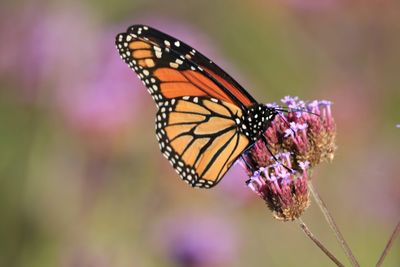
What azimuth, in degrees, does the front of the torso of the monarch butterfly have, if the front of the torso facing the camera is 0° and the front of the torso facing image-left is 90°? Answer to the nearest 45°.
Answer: approximately 270°

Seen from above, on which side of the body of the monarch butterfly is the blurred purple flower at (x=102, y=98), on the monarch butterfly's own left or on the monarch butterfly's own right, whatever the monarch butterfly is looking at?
on the monarch butterfly's own left

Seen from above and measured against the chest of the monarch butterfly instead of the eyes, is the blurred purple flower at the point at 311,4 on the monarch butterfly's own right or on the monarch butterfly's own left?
on the monarch butterfly's own left
